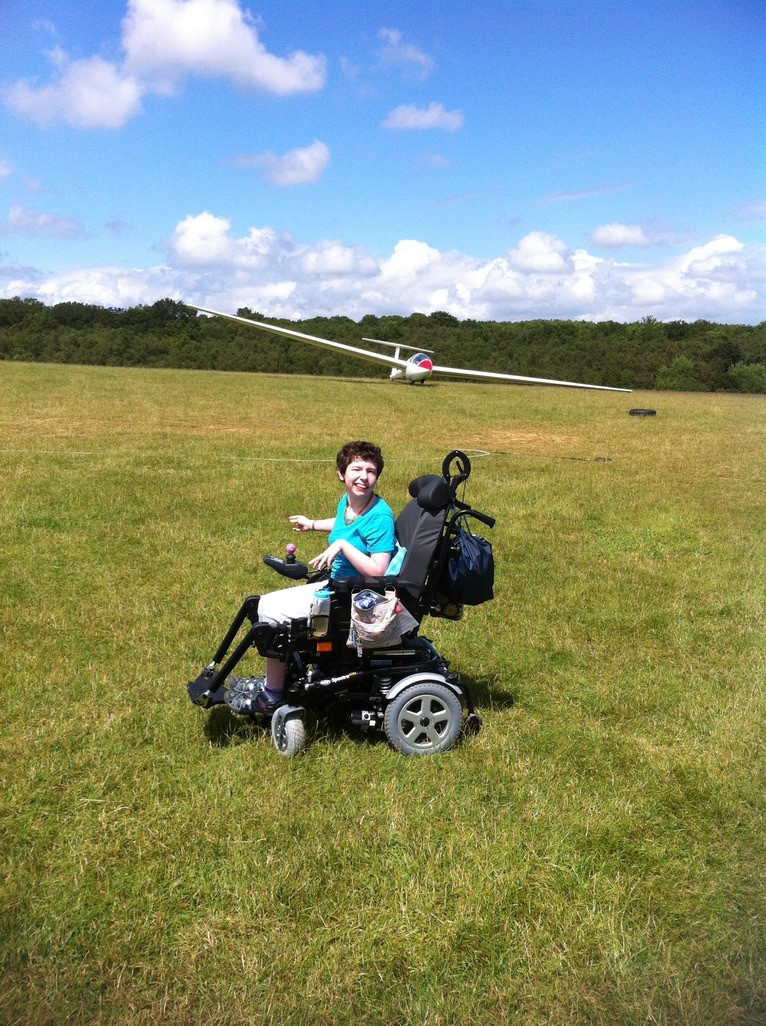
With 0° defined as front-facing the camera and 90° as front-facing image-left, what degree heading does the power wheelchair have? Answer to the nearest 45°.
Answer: approximately 90°
